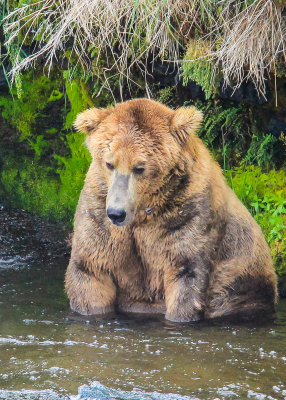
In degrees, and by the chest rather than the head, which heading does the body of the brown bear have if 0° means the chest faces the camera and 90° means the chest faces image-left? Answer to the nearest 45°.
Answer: approximately 45°

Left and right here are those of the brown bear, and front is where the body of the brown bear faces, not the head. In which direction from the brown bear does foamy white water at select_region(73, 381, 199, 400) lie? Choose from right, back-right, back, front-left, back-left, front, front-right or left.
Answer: front-left
